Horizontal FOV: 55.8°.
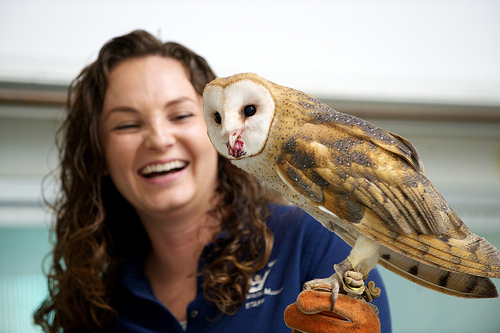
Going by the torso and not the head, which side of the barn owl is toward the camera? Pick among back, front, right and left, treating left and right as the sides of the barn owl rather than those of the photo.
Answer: left

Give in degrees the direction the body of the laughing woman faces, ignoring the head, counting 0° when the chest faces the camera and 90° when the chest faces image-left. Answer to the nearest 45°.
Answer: approximately 0°
